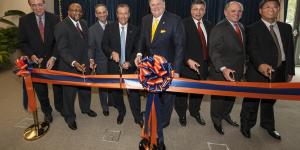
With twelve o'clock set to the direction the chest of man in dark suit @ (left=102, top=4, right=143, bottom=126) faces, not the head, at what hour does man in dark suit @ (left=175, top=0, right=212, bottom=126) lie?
man in dark suit @ (left=175, top=0, right=212, bottom=126) is roughly at 9 o'clock from man in dark suit @ (left=102, top=4, right=143, bottom=126).

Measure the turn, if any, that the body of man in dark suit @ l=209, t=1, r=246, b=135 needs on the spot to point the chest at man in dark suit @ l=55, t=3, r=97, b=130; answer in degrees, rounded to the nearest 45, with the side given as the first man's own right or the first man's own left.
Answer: approximately 135° to the first man's own right

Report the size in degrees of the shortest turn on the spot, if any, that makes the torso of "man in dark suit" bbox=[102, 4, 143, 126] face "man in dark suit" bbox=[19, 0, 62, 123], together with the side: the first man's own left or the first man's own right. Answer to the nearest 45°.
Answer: approximately 90° to the first man's own right

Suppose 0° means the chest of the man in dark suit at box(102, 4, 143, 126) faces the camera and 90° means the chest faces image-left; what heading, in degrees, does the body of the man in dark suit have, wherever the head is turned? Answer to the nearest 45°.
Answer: approximately 0°

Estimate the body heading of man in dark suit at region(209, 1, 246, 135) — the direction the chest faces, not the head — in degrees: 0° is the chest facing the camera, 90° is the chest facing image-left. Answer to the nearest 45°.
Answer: approximately 315°

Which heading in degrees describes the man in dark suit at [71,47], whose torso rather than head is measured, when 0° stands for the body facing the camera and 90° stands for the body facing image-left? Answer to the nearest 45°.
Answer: approximately 315°
